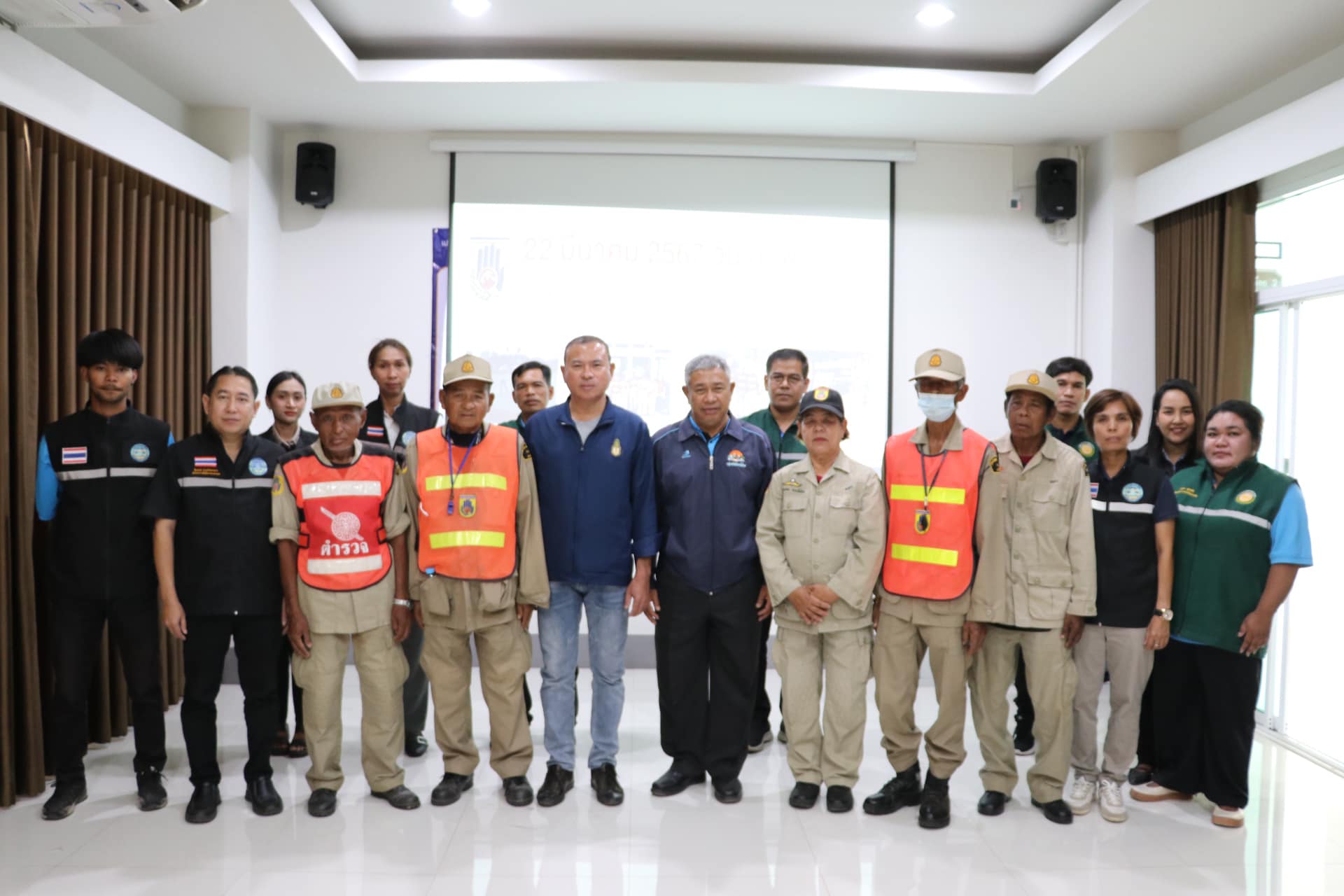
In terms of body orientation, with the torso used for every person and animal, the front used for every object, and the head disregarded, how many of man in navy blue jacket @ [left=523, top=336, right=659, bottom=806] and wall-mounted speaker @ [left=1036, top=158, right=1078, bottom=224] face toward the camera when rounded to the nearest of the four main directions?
2

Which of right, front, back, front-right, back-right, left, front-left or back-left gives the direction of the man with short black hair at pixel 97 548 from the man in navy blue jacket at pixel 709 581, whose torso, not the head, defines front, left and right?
right

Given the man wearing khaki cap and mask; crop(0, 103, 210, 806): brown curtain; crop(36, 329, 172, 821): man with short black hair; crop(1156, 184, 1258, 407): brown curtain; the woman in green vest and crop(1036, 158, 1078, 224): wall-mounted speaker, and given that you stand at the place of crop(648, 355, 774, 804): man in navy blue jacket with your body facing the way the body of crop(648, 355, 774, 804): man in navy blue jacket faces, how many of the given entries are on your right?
2

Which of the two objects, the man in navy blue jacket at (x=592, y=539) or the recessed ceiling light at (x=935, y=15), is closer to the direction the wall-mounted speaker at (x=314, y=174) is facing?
the man in navy blue jacket

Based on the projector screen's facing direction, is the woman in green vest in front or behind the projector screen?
in front

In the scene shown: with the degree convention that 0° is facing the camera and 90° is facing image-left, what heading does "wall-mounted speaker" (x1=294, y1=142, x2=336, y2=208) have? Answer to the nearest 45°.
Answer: approximately 0°

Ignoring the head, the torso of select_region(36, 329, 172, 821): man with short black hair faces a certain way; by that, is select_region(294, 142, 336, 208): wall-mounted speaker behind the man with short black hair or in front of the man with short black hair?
behind

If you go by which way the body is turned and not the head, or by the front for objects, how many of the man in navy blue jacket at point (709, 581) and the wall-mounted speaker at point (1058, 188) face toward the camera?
2

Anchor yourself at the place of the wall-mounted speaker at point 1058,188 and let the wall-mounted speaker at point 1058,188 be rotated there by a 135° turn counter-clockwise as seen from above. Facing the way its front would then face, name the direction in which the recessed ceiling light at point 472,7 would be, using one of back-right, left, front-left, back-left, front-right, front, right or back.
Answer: back

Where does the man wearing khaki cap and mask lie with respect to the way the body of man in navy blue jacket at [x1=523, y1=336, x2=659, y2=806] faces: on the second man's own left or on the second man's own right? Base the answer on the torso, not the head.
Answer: on the second man's own left
